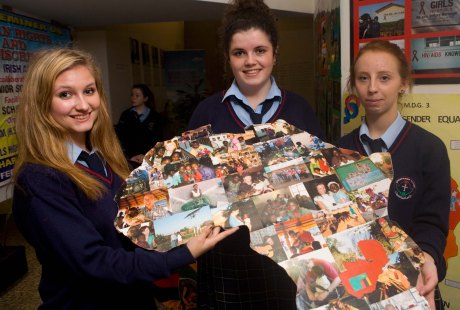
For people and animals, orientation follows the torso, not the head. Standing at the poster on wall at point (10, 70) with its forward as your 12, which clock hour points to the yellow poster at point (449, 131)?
The yellow poster is roughly at 12 o'clock from the poster on wall.

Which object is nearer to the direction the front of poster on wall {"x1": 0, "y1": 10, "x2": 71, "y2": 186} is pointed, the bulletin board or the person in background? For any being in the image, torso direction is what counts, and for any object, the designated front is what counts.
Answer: the bulletin board

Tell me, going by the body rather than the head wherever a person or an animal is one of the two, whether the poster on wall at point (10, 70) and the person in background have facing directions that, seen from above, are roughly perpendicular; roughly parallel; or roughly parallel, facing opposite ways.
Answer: roughly perpendicular

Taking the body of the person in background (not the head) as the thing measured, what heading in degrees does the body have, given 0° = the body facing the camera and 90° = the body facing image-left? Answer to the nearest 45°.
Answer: approximately 45°

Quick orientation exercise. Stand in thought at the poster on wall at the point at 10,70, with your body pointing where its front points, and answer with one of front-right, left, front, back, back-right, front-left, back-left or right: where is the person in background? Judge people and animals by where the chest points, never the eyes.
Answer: left

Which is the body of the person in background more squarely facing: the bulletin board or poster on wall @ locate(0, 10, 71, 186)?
the poster on wall

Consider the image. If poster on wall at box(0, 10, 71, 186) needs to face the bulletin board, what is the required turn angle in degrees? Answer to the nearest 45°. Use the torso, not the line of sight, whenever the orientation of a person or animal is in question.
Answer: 0° — it already faces it

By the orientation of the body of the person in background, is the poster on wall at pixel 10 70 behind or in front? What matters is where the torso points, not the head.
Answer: in front

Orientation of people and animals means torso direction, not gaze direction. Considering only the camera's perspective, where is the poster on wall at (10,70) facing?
facing the viewer and to the right of the viewer

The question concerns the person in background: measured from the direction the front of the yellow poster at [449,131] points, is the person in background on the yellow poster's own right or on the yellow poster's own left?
on the yellow poster's own right
